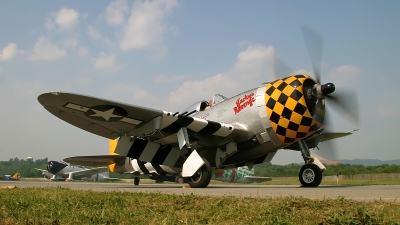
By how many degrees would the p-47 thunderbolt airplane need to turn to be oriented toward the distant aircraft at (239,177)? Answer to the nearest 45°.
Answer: approximately 135° to its left

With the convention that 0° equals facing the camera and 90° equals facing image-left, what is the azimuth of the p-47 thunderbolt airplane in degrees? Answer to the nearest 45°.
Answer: approximately 315°
